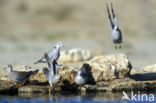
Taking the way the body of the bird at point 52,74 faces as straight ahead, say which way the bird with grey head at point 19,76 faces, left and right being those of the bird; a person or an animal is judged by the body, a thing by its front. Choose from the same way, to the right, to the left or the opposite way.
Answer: to the right

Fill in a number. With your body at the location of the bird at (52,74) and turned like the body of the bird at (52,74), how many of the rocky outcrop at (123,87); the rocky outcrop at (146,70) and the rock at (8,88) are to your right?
1

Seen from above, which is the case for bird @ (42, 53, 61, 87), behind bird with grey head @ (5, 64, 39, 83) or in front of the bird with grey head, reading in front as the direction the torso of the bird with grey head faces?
behind

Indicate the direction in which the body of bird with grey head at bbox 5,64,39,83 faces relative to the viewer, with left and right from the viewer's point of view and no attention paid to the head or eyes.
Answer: facing to the left of the viewer

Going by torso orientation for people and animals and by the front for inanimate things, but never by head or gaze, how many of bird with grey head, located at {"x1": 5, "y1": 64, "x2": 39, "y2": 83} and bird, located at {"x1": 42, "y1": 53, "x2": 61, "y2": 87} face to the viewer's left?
1

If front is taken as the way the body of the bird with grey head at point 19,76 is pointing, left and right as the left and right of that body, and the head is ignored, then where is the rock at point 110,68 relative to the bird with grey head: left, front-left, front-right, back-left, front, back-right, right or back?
back

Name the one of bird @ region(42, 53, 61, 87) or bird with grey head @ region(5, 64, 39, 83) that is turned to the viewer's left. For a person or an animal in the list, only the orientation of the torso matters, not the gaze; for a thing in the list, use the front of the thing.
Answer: the bird with grey head

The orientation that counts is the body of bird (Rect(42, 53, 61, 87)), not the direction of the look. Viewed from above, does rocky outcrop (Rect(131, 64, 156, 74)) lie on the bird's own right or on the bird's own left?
on the bird's own left
